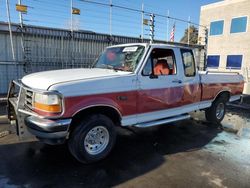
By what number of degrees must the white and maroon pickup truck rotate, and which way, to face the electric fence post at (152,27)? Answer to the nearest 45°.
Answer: approximately 135° to its right

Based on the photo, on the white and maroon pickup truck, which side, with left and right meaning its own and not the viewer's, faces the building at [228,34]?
back

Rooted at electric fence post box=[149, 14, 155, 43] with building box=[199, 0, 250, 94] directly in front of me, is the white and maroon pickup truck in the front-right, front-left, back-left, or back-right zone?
back-right

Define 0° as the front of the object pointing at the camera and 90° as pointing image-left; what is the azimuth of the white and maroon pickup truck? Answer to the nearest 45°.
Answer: approximately 45°
